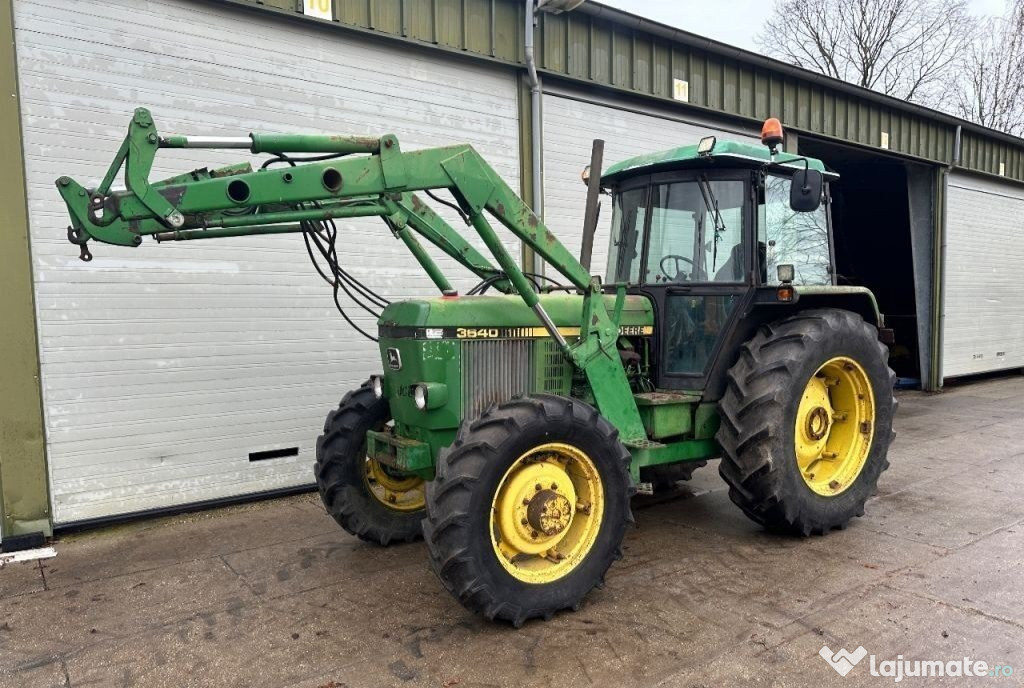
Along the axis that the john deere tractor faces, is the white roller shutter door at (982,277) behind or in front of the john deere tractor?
behind

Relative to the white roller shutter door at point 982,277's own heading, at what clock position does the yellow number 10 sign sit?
The yellow number 10 sign is roughly at 2 o'clock from the white roller shutter door.

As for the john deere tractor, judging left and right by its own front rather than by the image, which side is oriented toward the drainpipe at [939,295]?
back

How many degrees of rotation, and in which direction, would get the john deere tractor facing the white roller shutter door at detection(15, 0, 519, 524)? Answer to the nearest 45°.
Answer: approximately 90° to its right

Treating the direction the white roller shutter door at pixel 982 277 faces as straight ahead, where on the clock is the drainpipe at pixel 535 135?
The drainpipe is roughly at 2 o'clock from the white roller shutter door.

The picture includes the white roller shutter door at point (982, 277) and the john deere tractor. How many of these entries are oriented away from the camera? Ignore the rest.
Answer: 0

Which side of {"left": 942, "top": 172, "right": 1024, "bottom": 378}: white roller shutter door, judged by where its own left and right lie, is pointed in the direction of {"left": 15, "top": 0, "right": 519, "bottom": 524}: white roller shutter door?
right

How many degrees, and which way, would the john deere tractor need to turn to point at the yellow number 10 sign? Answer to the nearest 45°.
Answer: approximately 90° to its right

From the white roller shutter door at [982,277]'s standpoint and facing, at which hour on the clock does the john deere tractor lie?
The john deere tractor is roughly at 2 o'clock from the white roller shutter door.

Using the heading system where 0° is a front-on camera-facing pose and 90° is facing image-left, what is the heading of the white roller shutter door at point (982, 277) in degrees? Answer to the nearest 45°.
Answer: approximately 315°

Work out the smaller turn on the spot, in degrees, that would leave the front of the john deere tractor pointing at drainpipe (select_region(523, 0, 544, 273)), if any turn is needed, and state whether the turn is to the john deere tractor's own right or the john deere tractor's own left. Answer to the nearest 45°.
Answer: approximately 135° to the john deere tractor's own right
